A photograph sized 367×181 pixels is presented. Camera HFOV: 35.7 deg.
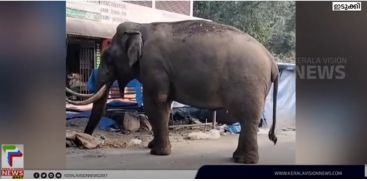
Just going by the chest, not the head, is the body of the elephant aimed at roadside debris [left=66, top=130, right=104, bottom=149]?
yes

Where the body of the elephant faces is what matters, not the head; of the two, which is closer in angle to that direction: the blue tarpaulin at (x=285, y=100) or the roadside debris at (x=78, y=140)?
the roadside debris

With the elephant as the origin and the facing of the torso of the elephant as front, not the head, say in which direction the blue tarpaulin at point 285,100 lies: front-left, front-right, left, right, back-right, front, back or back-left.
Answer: back

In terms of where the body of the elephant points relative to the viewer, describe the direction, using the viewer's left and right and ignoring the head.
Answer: facing to the left of the viewer
